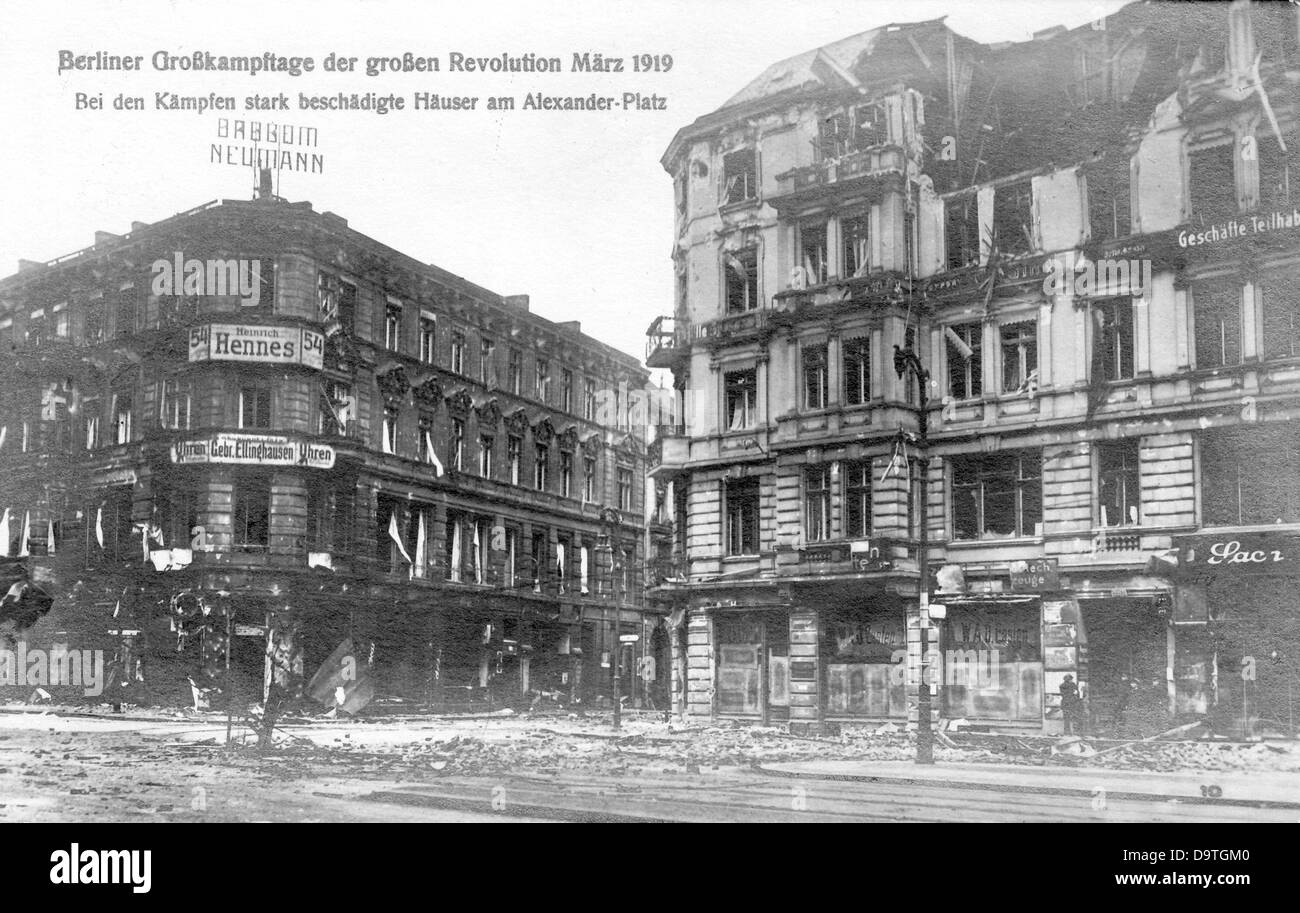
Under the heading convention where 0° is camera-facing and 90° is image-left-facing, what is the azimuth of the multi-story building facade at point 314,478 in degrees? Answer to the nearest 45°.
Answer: approximately 0°

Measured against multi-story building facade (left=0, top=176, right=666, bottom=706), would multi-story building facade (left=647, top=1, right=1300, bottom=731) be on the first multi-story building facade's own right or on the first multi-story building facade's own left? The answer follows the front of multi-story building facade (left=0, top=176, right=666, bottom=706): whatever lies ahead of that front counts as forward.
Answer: on the first multi-story building facade's own left
